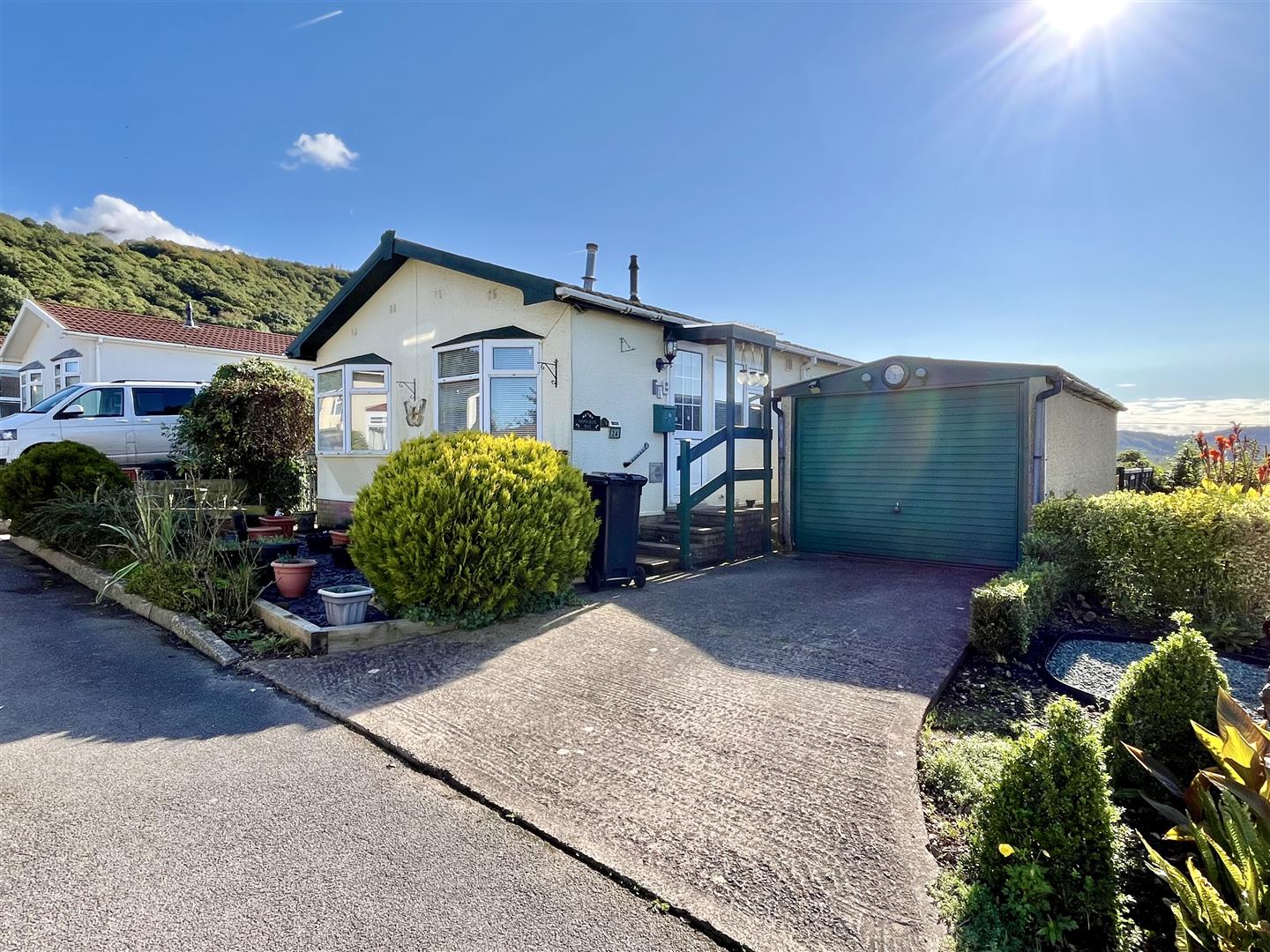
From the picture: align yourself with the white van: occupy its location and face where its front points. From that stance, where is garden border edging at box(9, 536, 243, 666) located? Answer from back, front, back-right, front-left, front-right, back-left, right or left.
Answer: left

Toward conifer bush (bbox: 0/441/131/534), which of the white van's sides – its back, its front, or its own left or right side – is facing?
left

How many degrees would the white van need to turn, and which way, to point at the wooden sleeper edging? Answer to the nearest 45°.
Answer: approximately 90° to its left

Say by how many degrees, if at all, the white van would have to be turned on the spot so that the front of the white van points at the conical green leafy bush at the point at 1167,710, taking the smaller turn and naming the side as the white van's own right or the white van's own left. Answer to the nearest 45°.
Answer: approximately 90° to the white van's own left

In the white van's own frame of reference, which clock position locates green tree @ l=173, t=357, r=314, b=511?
The green tree is roughly at 8 o'clock from the white van.

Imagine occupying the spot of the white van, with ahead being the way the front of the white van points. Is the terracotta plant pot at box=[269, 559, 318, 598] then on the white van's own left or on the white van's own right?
on the white van's own left

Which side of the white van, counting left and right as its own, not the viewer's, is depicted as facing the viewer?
left

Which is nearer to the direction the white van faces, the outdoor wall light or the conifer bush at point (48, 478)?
the conifer bush

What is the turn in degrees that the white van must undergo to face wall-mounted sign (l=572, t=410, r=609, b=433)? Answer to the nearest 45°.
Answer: approximately 135° to its left

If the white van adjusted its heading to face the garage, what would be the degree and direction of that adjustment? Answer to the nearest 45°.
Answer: approximately 135° to its left

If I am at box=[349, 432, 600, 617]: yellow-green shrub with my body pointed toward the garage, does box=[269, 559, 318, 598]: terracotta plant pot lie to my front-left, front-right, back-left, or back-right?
back-left

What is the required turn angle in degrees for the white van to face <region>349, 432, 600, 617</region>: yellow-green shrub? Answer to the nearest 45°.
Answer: approximately 90° to its left

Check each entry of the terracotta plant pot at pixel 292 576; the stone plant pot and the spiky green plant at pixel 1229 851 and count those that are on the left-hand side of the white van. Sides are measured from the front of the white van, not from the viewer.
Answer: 3
